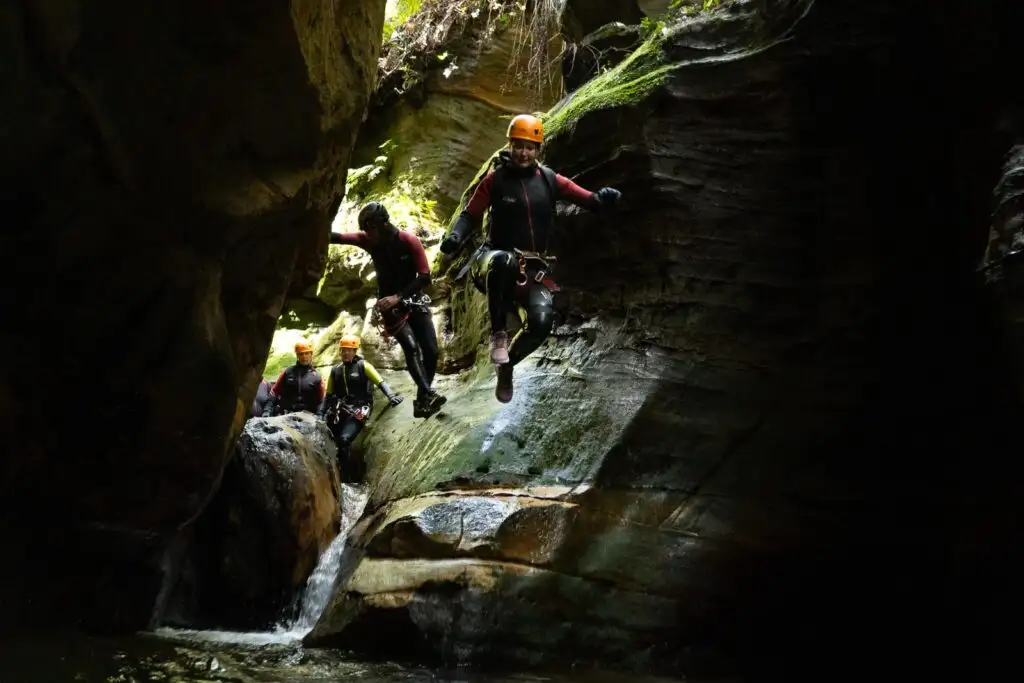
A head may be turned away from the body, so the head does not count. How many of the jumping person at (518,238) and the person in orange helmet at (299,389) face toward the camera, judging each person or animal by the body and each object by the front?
2

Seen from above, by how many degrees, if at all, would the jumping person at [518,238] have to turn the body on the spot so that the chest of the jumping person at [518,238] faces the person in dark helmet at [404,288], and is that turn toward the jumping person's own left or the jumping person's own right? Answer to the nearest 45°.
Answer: approximately 135° to the jumping person's own right

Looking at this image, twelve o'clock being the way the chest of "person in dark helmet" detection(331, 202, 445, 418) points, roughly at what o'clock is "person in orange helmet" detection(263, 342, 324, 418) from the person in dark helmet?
The person in orange helmet is roughly at 4 o'clock from the person in dark helmet.

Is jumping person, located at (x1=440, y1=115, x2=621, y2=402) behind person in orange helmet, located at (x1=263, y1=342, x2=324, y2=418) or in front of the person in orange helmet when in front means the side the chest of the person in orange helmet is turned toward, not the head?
in front

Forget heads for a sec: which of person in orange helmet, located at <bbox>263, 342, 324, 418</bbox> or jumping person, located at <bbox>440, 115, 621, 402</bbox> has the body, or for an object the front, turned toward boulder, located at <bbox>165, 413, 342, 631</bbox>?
the person in orange helmet

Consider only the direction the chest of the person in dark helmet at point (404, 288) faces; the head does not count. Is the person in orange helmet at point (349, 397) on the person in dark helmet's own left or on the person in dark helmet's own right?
on the person in dark helmet's own right

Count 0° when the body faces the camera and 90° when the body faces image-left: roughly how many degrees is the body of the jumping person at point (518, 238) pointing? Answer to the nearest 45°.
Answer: approximately 0°

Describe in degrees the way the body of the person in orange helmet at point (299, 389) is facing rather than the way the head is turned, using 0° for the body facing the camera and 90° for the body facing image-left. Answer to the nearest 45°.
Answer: approximately 0°
